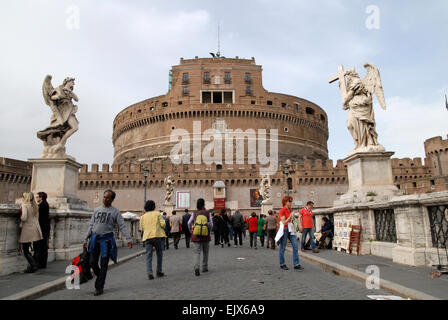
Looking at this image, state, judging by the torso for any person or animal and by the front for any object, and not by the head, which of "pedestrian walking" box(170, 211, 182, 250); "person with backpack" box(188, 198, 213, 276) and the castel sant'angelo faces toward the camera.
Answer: the castel sant'angelo

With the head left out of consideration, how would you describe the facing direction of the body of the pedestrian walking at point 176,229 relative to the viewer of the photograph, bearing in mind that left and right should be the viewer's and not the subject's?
facing away from the viewer

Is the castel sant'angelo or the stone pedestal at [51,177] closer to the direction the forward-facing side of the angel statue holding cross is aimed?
the stone pedestal

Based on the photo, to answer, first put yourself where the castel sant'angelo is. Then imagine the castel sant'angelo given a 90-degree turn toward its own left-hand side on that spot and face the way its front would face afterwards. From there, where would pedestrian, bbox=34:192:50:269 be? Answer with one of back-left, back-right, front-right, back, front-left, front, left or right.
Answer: right

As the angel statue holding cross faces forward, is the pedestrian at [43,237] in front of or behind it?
in front

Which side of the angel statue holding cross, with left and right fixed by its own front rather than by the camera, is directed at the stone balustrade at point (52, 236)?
front

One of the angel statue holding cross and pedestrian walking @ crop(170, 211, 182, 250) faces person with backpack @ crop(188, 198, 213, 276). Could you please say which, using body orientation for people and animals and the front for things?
the angel statue holding cross

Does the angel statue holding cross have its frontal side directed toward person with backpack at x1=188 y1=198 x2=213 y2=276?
yes

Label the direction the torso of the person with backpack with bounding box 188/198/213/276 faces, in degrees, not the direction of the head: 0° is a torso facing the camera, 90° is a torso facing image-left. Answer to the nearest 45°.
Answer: approximately 180°

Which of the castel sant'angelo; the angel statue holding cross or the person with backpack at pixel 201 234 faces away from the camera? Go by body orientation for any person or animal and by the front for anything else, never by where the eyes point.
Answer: the person with backpack

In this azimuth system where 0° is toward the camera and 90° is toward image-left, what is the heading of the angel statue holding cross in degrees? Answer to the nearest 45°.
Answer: approximately 45°

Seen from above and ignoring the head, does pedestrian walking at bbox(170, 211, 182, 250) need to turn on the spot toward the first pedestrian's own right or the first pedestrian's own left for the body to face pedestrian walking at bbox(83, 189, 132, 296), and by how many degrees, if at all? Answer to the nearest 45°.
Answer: approximately 180°

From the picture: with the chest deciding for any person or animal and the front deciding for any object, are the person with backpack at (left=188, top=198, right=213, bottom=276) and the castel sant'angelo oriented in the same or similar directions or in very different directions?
very different directions

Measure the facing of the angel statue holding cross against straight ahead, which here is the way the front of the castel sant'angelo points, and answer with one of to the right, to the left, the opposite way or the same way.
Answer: to the right

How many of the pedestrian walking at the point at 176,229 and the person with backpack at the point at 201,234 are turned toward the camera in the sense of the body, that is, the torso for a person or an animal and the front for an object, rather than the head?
0

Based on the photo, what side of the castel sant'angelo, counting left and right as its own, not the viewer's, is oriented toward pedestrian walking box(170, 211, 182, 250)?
front

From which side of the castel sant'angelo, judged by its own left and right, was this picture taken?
front

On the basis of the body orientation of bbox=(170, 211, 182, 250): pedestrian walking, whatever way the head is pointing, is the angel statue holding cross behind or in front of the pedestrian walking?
behind

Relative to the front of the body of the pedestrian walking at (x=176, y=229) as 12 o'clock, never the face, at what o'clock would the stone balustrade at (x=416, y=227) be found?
The stone balustrade is roughly at 5 o'clock from the pedestrian walking.

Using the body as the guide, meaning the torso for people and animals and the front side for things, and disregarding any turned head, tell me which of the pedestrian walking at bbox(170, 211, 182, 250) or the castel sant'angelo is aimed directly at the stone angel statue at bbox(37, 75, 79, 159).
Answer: the castel sant'angelo
